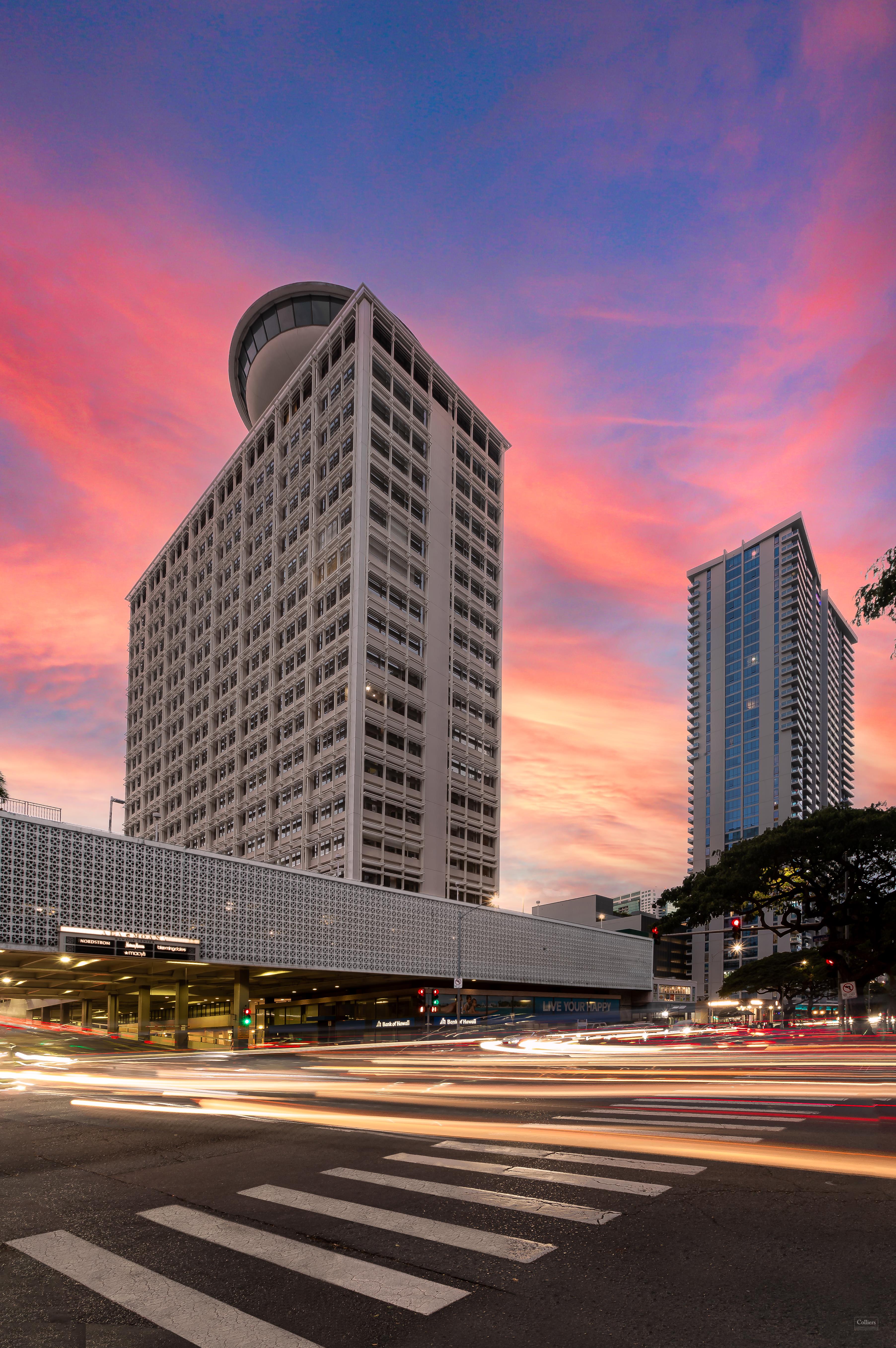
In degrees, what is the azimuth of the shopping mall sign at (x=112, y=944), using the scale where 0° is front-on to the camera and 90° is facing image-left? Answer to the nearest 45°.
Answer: approximately 315°
